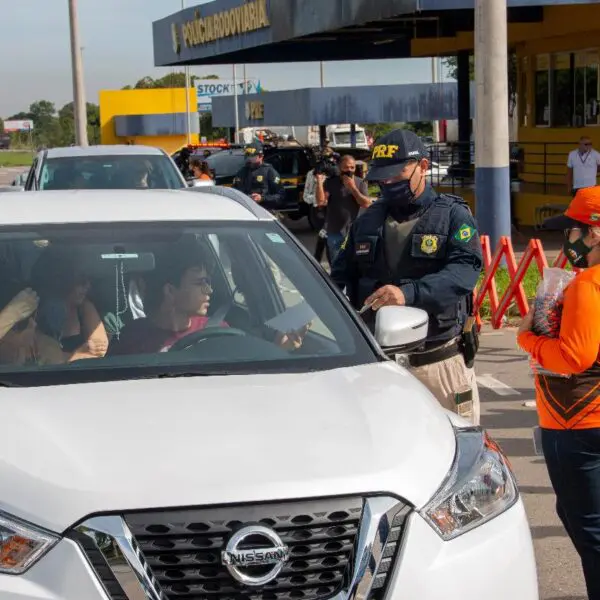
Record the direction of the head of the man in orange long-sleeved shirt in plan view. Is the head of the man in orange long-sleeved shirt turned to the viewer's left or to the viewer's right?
to the viewer's left

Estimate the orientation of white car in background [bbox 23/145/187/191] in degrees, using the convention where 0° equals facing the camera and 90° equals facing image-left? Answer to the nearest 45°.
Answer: approximately 0°

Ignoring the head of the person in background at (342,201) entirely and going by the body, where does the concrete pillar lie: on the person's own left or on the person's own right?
on the person's own left

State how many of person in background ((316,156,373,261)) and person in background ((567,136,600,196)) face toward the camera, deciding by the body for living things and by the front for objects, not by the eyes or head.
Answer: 2

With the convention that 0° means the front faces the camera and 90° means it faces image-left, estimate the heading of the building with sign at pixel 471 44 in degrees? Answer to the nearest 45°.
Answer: approximately 45°

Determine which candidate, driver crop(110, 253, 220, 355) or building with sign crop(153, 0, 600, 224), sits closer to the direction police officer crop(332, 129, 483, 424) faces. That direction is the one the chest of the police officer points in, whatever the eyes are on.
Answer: the driver

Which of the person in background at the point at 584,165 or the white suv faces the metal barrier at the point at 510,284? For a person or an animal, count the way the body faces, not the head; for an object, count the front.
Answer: the person in background

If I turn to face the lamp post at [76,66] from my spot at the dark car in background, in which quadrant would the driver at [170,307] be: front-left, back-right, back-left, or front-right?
back-left

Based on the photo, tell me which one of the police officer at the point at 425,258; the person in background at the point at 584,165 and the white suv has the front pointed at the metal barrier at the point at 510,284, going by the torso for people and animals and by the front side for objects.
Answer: the person in background
